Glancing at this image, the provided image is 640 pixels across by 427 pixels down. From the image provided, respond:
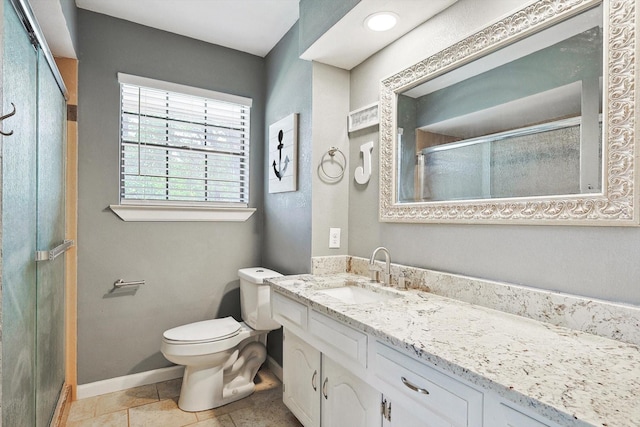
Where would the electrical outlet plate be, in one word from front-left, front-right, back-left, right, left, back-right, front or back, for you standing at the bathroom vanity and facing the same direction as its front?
right

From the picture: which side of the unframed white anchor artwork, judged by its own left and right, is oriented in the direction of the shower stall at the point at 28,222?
front

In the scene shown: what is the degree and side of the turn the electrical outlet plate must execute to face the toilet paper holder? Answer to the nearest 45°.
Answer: approximately 135° to its right

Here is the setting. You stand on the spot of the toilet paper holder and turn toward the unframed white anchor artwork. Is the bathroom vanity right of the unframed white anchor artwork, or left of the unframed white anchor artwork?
right

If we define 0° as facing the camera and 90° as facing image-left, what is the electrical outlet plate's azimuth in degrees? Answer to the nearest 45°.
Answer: approximately 315°

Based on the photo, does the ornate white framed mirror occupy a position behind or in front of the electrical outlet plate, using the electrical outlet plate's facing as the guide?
in front

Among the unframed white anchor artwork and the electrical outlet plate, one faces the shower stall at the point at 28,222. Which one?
the unframed white anchor artwork

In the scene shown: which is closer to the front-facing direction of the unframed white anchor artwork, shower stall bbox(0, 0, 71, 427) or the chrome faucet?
the shower stall

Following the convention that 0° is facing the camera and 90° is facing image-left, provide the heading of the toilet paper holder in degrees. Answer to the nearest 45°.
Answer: approximately 315°

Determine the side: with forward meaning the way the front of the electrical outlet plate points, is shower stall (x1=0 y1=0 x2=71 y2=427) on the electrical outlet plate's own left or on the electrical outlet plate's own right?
on the electrical outlet plate's own right
